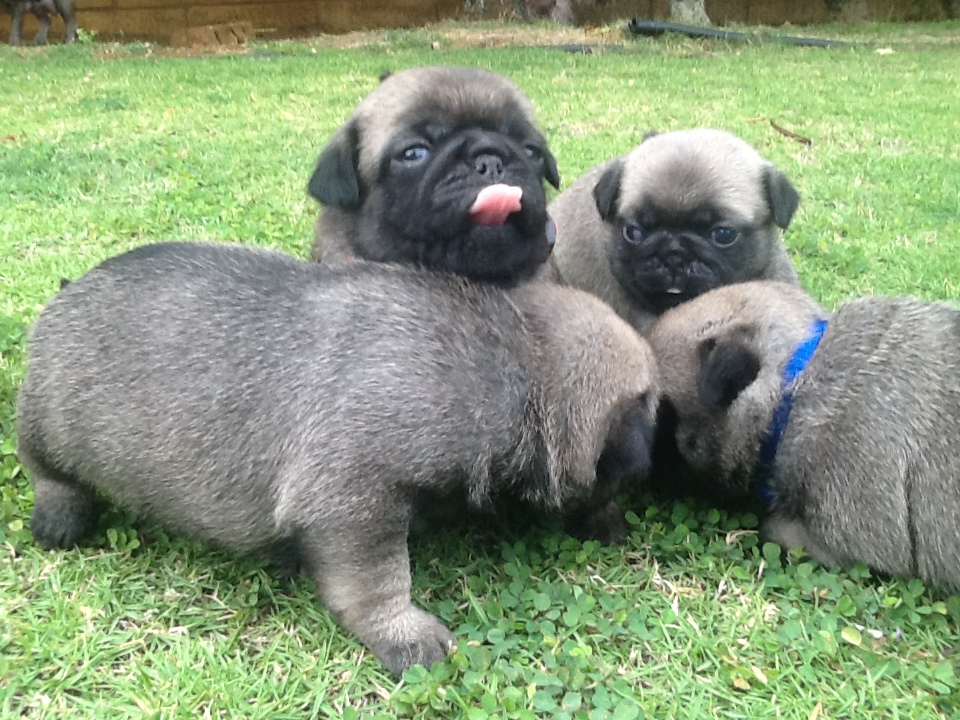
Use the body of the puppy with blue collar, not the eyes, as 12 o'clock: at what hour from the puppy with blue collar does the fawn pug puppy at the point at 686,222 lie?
The fawn pug puppy is roughly at 2 o'clock from the puppy with blue collar.

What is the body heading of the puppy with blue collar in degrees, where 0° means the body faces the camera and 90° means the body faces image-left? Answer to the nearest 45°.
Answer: approximately 90°

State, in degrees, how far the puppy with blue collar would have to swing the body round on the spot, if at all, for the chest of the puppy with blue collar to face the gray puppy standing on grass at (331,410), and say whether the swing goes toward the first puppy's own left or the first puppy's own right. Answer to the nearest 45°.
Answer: approximately 45° to the first puppy's own left

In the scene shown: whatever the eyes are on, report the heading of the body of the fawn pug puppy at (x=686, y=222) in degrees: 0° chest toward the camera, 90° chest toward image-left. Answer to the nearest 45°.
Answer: approximately 0°

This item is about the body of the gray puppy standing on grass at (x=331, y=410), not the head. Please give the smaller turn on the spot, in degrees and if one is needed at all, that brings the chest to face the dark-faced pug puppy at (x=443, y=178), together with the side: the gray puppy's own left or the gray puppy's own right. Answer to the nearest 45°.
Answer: approximately 45° to the gray puppy's own left

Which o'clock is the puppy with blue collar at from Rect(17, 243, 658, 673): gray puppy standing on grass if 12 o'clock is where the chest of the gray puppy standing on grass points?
The puppy with blue collar is roughly at 12 o'clock from the gray puppy standing on grass.

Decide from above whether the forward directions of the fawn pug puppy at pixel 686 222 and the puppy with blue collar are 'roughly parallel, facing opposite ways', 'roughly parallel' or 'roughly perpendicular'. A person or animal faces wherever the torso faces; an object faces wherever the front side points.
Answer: roughly perpendicular

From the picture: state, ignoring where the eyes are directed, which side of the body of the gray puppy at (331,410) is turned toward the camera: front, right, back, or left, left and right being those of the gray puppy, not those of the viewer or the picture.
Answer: right
